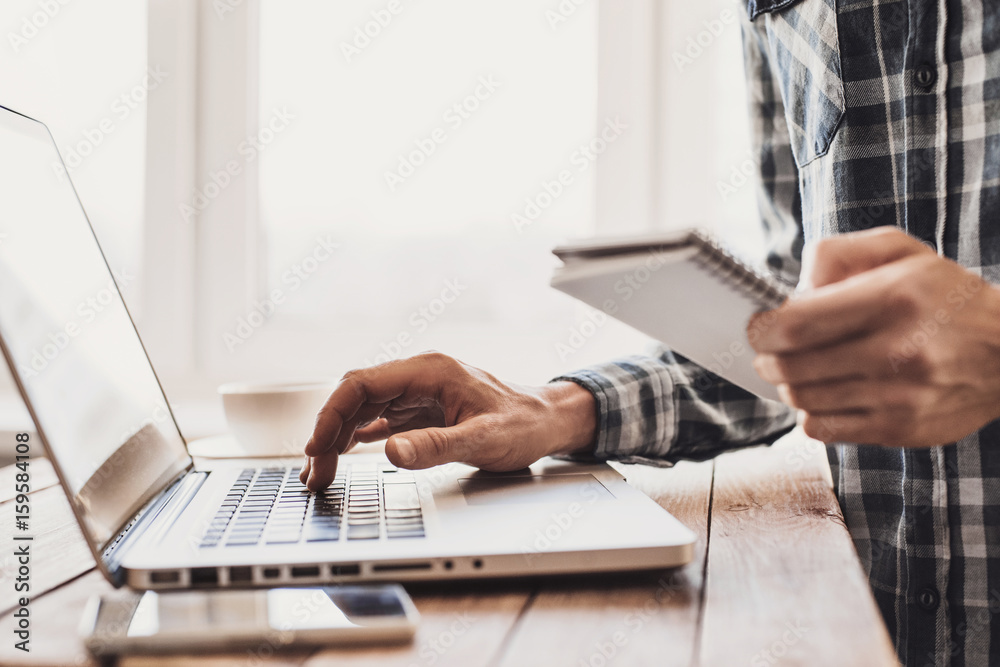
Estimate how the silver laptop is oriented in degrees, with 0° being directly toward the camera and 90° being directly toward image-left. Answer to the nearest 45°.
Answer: approximately 270°
